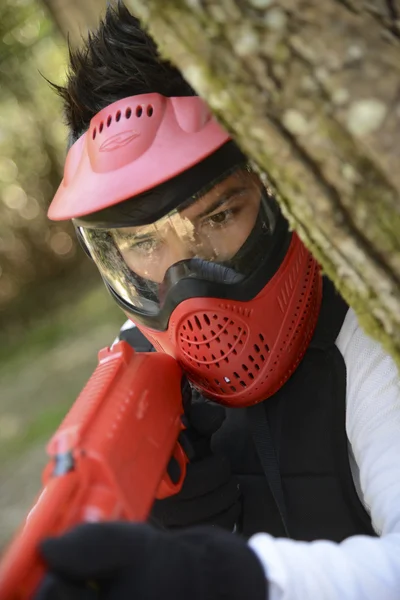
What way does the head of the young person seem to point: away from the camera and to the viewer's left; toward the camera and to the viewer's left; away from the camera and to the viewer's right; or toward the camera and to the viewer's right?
toward the camera and to the viewer's left

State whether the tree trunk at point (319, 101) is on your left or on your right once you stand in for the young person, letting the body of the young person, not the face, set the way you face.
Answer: on your left

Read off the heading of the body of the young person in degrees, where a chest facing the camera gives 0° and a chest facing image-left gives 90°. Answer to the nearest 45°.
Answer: approximately 45°
